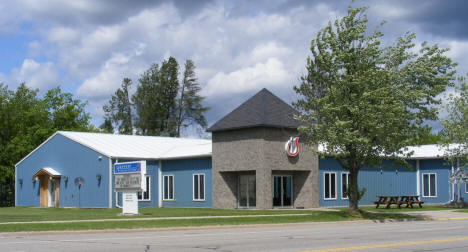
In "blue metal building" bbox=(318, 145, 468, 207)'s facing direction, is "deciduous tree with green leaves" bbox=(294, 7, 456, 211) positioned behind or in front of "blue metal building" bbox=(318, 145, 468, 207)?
in front

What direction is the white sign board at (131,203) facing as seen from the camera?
toward the camera

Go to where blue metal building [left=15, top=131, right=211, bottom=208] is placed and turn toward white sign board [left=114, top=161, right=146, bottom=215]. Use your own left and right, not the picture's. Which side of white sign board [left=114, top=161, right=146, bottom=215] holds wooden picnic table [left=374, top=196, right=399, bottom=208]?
left

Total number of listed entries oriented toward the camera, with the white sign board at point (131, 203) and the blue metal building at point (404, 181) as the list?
2

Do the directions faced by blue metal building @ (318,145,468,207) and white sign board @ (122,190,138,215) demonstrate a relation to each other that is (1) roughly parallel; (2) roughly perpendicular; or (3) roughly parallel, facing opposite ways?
roughly parallel

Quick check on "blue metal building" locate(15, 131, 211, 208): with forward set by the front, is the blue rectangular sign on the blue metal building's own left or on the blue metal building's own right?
on the blue metal building's own left

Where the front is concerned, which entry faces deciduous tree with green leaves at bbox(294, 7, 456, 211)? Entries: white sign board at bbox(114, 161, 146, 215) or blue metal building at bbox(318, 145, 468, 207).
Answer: the blue metal building

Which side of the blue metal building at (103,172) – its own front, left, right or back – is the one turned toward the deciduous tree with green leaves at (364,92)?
left

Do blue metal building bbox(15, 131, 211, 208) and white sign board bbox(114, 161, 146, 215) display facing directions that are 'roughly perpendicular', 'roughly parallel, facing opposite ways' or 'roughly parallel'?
roughly parallel

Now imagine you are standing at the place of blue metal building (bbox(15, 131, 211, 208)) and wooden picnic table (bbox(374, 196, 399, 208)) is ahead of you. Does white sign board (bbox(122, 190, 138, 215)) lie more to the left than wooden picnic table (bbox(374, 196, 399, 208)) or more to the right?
right

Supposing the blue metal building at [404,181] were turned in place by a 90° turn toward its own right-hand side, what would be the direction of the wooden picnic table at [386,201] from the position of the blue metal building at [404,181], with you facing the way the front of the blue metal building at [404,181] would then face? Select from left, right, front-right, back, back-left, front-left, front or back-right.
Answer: left

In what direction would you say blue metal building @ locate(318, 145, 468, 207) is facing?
toward the camera

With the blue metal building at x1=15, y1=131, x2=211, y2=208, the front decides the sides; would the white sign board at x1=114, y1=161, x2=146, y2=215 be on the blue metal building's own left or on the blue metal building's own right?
on the blue metal building's own left

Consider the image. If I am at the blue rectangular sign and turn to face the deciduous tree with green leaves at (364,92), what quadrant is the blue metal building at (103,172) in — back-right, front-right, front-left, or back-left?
back-left

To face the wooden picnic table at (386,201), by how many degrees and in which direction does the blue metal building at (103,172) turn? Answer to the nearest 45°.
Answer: approximately 90° to its left

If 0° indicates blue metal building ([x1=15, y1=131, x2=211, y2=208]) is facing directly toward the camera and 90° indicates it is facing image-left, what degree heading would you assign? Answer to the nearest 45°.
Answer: approximately 45°

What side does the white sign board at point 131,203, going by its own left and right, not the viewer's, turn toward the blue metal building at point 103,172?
back

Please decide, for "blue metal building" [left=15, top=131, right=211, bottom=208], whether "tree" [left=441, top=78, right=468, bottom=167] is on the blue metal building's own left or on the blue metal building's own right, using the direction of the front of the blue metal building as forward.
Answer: on the blue metal building's own left

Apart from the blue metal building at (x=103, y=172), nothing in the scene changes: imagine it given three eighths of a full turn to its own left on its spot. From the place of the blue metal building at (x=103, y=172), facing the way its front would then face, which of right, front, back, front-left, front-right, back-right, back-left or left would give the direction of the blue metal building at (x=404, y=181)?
front
